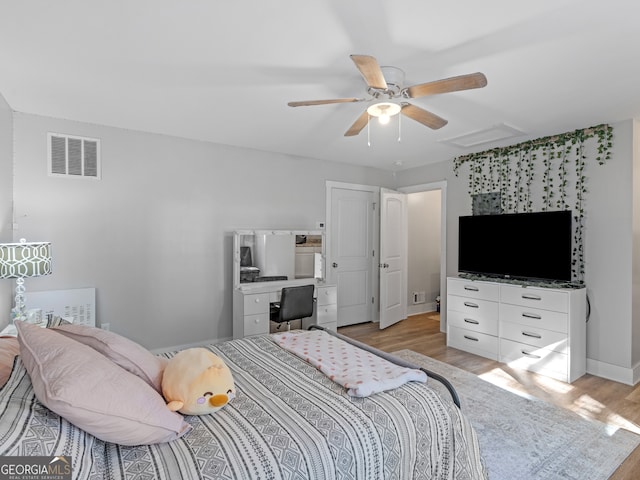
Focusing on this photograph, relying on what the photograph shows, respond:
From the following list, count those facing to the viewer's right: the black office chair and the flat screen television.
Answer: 0

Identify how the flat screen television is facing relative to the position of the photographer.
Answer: facing the viewer and to the left of the viewer

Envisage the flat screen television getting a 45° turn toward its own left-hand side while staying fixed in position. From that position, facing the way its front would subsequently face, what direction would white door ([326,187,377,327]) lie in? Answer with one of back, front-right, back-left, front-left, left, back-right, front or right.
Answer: right

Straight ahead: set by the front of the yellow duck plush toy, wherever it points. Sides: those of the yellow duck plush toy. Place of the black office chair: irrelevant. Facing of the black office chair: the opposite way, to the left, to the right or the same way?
the opposite way

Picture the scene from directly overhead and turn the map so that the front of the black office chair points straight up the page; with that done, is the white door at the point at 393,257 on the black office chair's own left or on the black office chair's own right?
on the black office chair's own right

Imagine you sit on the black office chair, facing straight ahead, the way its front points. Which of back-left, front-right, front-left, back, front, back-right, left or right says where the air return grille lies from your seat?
front-left

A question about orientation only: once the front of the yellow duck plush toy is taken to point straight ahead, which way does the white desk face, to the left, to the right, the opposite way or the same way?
the same way

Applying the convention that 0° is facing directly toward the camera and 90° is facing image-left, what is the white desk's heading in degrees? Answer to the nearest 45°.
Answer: approximately 315°

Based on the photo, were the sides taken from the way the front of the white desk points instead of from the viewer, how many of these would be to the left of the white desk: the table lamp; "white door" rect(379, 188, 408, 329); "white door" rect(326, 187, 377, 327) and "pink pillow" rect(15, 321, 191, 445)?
2

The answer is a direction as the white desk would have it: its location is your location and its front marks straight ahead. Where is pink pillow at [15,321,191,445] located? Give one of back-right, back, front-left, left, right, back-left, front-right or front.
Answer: front-right

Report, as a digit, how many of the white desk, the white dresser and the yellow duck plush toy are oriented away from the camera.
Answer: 0

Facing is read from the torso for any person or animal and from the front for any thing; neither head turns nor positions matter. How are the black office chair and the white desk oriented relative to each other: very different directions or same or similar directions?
very different directions

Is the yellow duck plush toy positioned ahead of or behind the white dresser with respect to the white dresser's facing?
ahead

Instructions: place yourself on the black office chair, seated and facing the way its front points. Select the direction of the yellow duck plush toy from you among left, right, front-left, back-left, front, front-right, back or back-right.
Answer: back-left

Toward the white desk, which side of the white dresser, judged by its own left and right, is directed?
front

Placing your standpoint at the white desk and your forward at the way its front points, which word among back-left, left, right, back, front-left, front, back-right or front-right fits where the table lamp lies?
right

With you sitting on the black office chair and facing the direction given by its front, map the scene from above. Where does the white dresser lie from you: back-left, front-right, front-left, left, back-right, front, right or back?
back-right

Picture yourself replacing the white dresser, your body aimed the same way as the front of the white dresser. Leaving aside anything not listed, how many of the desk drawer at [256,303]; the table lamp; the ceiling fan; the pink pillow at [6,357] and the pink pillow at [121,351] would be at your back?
0

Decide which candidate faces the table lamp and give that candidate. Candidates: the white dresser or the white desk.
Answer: the white dresser

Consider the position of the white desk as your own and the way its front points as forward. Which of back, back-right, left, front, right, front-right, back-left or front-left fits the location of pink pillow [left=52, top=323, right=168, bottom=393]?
front-right
